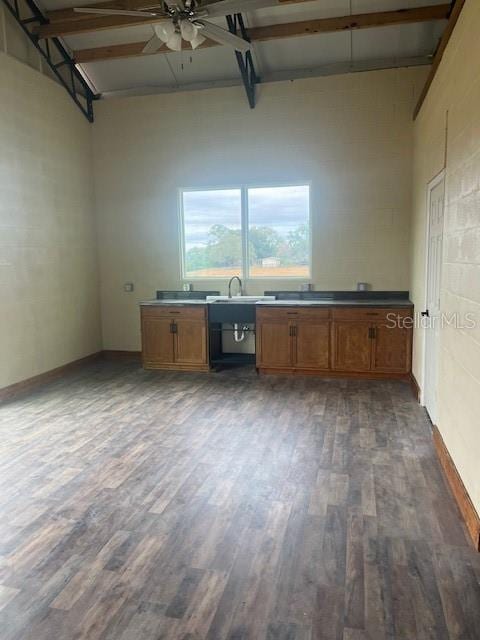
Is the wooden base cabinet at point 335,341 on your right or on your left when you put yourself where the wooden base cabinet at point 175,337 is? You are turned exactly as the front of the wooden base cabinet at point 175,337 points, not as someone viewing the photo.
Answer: on your left

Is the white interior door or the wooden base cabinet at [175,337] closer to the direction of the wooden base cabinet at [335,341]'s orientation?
the white interior door

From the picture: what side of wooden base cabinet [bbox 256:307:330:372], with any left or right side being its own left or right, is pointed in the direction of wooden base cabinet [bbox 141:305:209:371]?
right

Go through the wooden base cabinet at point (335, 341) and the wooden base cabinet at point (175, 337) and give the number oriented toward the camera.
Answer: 2

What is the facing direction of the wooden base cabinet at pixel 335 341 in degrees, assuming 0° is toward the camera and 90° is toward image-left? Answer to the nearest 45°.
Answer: approximately 0°

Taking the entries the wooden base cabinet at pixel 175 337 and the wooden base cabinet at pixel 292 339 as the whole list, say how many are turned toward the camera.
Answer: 2

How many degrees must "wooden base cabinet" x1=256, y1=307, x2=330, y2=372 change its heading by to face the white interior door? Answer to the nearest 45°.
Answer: approximately 45° to its left
